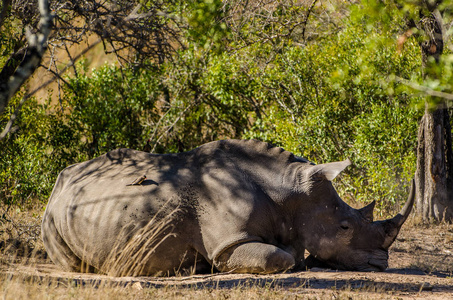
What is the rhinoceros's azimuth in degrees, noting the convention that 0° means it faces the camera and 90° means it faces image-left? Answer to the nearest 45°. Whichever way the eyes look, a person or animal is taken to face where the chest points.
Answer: approximately 270°

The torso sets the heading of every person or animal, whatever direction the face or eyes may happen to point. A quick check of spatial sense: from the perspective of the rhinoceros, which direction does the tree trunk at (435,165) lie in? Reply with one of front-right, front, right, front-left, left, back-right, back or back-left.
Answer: front-left

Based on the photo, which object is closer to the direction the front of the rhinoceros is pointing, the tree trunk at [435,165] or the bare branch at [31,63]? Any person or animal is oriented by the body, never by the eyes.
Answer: the tree trunk
